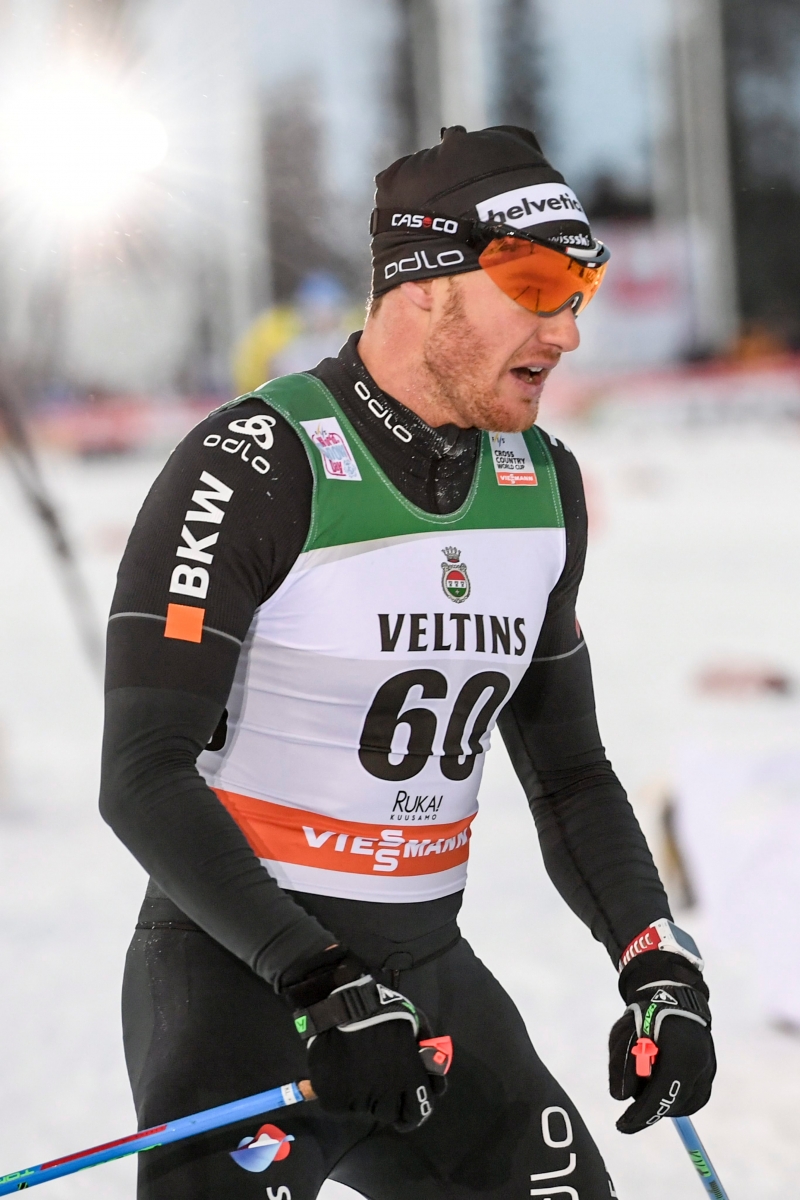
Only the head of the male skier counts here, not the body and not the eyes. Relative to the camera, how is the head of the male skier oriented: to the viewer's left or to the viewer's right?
to the viewer's right

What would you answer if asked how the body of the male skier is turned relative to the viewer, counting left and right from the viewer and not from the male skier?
facing the viewer and to the right of the viewer
